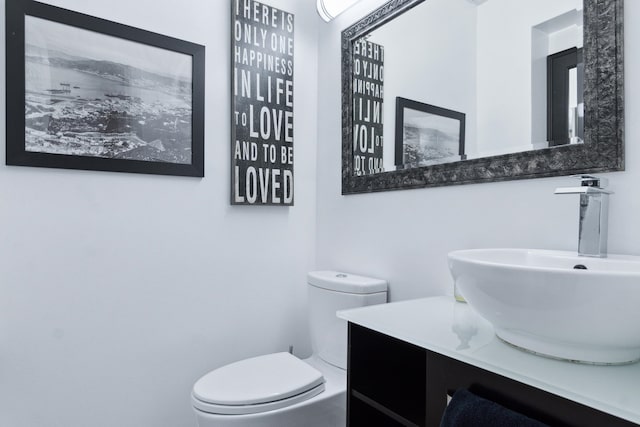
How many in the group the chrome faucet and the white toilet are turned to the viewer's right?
0

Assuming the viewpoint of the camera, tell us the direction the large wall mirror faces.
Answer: facing the viewer and to the left of the viewer

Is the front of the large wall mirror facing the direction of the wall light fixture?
no

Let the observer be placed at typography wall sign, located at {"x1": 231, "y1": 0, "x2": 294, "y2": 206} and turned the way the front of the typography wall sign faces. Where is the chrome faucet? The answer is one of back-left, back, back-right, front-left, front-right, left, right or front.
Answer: front

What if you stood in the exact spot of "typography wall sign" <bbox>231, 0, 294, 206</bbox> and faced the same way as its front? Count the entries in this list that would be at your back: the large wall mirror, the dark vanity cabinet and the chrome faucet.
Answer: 0

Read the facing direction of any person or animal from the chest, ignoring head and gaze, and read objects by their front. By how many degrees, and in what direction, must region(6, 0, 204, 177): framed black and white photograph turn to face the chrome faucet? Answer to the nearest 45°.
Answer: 0° — it already faces it

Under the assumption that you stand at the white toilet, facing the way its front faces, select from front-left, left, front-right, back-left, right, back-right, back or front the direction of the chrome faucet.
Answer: left

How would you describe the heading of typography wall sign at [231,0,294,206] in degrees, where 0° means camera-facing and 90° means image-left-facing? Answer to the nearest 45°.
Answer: approximately 315°

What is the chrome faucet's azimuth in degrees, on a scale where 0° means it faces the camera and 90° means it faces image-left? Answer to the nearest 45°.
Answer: approximately 45°

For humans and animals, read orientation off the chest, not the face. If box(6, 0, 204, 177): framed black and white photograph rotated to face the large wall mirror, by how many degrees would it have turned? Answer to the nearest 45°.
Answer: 0° — it already faces it

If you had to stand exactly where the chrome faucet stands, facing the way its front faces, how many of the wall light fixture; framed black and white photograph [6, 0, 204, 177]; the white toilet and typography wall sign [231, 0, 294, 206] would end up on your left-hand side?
0

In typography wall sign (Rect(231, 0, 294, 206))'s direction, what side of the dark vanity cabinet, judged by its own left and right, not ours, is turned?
right

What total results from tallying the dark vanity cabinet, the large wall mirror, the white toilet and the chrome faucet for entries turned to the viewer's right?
0
